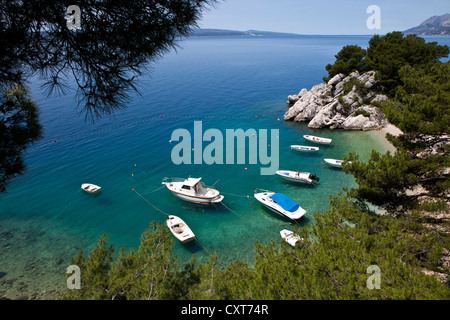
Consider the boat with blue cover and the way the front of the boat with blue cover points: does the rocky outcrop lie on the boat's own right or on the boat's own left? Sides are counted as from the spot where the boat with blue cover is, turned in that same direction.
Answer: on the boat's own right

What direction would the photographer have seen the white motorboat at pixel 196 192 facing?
facing away from the viewer and to the left of the viewer

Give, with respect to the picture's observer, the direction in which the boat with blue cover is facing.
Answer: facing away from the viewer and to the left of the viewer

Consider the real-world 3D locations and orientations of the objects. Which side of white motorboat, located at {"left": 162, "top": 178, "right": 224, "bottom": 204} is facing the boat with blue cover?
back

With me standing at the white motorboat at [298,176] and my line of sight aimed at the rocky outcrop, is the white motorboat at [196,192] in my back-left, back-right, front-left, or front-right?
back-left

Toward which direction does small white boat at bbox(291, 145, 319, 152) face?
to the viewer's left

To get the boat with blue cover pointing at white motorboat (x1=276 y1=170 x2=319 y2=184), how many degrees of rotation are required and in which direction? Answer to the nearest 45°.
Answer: approximately 45° to its right
